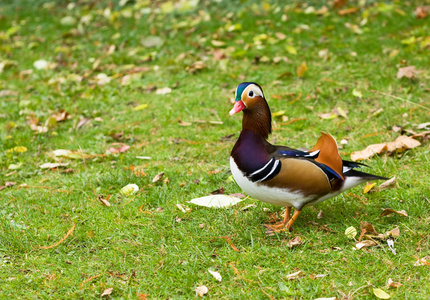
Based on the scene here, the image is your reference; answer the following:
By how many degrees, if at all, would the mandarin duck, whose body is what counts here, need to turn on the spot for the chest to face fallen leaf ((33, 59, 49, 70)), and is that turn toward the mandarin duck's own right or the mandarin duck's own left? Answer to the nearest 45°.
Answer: approximately 45° to the mandarin duck's own right

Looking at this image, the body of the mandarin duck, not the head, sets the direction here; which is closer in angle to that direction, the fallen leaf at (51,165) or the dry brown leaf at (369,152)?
the fallen leaf

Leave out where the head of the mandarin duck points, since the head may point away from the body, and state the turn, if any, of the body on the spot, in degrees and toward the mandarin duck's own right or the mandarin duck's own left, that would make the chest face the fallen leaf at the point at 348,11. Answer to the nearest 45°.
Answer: approximately 90° to the mandarin duck's own right

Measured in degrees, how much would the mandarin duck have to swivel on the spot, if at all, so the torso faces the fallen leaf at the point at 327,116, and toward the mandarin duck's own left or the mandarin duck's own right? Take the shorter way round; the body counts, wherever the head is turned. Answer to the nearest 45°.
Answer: approximately 90° to the mandarin duck's own right

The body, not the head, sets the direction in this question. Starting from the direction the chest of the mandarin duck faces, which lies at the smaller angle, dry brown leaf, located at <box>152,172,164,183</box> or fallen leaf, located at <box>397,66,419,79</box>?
the dry brown leaf

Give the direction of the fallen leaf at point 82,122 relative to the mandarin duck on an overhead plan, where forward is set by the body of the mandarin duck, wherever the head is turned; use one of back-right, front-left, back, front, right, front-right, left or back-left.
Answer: front-right

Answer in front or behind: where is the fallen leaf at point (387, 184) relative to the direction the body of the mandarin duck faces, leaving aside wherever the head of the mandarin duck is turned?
behind

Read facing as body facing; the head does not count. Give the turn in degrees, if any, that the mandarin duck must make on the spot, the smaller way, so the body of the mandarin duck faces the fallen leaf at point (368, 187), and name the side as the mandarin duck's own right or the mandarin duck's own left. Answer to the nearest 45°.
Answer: approximately 135° to the mandarin duck's own right

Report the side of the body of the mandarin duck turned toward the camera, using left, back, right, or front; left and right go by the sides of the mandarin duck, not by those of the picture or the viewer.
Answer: left
